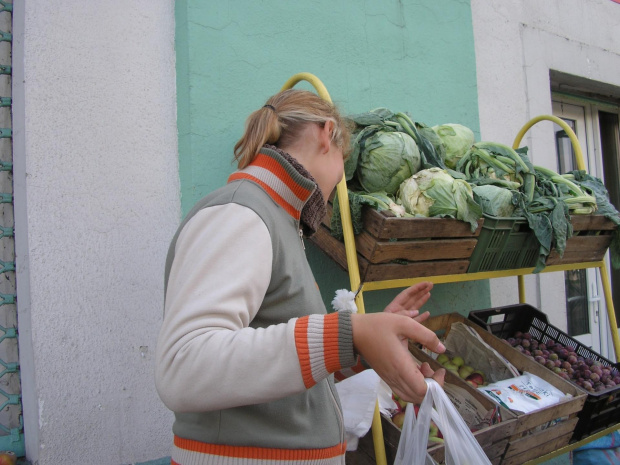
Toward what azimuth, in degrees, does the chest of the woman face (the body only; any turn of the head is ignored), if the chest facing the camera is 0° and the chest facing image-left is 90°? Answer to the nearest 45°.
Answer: approximately 270°

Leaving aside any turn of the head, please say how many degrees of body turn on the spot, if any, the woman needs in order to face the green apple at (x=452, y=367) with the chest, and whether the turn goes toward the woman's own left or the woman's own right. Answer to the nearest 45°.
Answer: approximately 45° to the woman's own left

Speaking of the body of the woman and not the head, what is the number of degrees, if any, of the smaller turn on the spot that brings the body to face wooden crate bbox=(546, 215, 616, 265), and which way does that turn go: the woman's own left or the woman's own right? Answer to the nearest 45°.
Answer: approximately 45° to the woman's own left

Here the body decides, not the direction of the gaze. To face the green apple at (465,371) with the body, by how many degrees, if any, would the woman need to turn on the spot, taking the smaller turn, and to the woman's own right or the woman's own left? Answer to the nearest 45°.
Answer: approximately 45° to the woman's own left

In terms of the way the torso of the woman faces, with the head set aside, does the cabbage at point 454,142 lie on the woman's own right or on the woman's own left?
on the woman's own left

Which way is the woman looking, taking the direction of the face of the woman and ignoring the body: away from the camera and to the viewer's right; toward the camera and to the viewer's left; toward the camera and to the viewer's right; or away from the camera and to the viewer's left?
away from the camera and to the viewer's right
